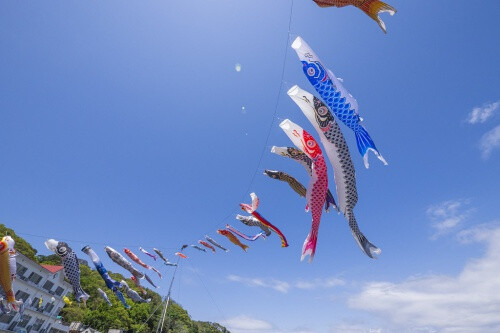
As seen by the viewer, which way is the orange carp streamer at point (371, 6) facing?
to the viewer's left

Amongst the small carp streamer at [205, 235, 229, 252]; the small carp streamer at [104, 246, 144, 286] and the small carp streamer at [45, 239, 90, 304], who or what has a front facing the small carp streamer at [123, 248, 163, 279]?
the small carp streamer at [205, 235, 229, 252]

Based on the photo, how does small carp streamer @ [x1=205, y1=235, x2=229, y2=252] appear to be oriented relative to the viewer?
to the viewer's left

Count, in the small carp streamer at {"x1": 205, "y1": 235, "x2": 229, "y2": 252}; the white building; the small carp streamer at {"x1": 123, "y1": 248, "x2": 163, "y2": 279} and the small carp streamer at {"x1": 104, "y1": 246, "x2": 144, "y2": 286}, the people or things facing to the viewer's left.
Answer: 3

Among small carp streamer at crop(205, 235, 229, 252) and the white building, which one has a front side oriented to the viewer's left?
the small carp streamer

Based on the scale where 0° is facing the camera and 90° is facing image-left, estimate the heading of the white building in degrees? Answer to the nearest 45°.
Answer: approximately 315°

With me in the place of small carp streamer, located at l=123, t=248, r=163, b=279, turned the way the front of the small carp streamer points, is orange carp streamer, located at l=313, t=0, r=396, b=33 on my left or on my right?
on my left

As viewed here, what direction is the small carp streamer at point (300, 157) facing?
to the viewer's left

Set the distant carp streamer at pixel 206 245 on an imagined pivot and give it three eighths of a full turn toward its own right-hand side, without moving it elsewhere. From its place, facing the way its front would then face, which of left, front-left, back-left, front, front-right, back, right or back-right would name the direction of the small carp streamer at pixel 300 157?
back-right

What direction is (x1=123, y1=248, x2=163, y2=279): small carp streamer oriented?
to the viewer's left

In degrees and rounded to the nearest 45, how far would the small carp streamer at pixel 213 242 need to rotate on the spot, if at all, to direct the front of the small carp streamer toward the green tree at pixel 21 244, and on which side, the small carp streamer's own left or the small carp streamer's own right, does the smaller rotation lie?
approximately 45° to the small carp streamer's own right

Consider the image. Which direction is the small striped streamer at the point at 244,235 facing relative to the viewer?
to the viewer's left

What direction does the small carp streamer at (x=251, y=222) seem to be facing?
to the viewer's left

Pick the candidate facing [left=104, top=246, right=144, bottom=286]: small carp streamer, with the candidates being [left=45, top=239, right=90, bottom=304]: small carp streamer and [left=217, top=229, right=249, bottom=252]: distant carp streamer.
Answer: the distant carp streamer

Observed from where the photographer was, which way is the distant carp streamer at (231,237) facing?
facing to the left of the viewer
